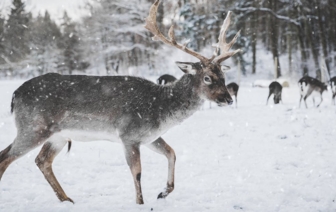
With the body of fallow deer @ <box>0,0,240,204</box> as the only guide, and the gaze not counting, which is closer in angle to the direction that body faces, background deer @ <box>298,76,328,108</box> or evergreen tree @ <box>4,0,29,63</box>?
the background deer

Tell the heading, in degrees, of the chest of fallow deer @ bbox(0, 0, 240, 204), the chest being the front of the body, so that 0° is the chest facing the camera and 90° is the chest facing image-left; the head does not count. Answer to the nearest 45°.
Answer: approximately 270°

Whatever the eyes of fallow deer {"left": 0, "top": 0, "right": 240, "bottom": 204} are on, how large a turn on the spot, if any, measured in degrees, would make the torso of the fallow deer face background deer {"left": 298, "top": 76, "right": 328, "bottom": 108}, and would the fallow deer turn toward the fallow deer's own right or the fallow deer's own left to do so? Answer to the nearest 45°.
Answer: approximately 45° to the fallow deer's own left

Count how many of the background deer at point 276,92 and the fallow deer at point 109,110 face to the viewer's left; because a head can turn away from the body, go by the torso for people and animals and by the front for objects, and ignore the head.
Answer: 0

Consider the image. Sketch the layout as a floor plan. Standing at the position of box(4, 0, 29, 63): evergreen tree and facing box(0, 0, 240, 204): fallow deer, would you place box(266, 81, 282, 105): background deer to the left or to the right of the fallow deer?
left
